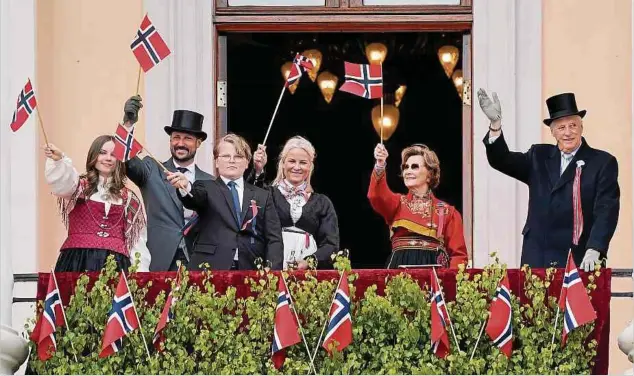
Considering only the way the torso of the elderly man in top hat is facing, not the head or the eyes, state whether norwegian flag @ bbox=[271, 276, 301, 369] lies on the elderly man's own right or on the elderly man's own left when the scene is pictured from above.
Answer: on the elderly man's own right

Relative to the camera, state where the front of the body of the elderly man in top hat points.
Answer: toward the camera

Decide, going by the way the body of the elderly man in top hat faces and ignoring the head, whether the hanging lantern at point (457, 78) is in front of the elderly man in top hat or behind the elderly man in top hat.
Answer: behind

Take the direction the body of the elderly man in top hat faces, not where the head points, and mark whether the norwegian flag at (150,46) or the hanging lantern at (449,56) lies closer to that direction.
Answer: the norwegian flag

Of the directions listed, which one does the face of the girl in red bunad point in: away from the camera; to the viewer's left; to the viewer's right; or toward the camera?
toward the camera

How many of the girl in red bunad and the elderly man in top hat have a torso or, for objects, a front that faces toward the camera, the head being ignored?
2

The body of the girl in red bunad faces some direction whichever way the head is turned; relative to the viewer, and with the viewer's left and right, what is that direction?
facing the viewer

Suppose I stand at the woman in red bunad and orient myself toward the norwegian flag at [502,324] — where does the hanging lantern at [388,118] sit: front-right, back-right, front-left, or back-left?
back-left

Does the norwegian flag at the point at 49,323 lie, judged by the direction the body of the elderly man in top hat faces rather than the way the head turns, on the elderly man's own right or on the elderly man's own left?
on the elderly man's own right
